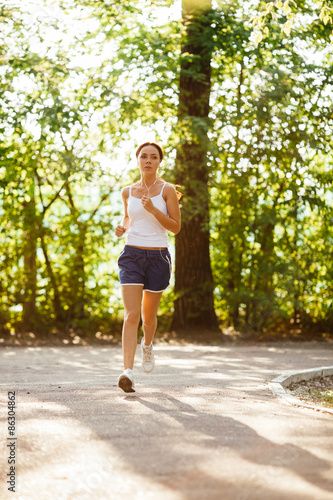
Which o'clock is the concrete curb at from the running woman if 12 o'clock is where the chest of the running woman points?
The concrete curb is roughly at 8 o'clock from the running woman.

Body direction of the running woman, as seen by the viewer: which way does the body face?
toward the camera
